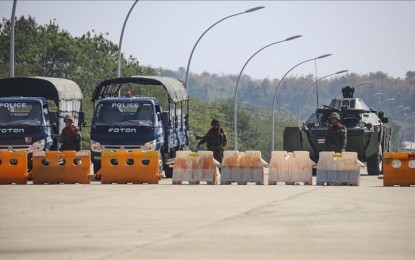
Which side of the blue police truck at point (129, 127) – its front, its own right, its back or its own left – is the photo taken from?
front

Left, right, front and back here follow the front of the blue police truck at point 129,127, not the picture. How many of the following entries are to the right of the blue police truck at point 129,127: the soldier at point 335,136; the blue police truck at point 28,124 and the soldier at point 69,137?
2

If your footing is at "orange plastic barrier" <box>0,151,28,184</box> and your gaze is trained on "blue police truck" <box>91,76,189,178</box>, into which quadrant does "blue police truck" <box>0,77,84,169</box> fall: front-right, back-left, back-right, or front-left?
front-left

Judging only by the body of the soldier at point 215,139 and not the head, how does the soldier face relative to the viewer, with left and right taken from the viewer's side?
facing the viewer and to the left of the viewer

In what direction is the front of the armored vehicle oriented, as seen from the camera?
facing the viewer

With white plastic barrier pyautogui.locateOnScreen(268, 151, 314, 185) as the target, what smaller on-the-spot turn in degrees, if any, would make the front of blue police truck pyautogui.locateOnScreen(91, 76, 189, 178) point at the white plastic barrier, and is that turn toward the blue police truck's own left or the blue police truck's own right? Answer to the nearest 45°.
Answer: approximately 45° to the blue police truck's own left

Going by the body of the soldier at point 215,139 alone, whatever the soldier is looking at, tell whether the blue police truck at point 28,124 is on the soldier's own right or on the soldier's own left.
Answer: on the soldier's own right

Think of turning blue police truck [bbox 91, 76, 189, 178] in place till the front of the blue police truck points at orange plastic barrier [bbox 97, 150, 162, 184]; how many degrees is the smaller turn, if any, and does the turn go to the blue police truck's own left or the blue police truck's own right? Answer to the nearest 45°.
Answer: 0° — it already faces it

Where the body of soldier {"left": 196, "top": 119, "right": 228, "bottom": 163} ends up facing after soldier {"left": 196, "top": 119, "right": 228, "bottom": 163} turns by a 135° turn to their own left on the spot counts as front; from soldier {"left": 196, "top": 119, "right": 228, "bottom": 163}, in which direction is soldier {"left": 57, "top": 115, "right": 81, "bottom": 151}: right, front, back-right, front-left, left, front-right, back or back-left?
back

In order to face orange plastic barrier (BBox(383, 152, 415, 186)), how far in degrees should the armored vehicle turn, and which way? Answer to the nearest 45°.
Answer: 0° — it already faces it

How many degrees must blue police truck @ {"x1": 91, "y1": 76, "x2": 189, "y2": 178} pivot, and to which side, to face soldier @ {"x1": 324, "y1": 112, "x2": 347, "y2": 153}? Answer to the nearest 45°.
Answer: approximately 90° to its left

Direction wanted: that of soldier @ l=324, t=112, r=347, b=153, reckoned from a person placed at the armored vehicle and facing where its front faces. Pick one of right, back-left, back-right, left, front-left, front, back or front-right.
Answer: front

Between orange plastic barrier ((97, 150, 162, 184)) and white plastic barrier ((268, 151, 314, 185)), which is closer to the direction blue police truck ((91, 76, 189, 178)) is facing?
the orange plastic barrier

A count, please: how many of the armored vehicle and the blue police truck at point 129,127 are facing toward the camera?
2
